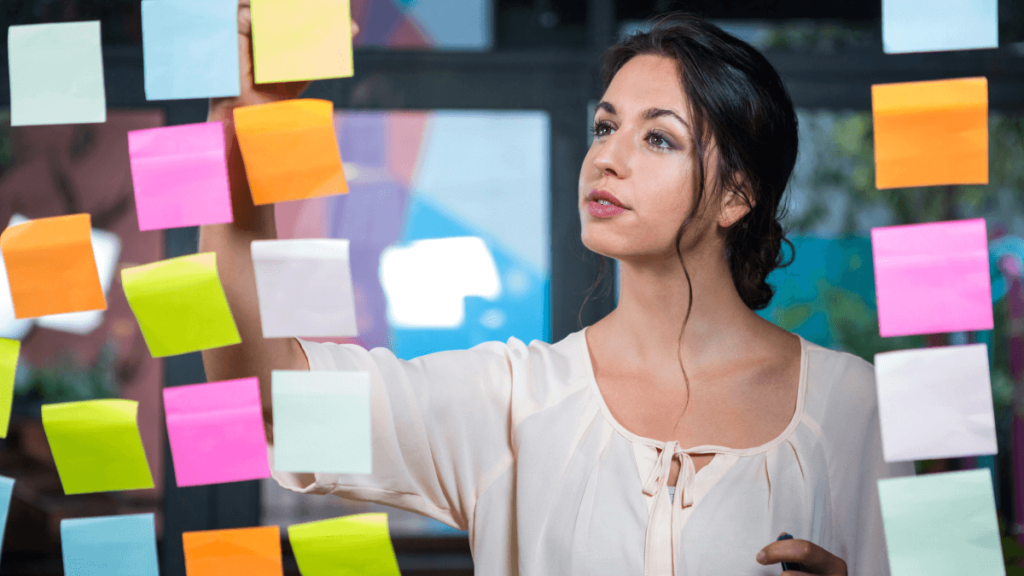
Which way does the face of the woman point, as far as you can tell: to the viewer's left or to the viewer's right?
to the viewer's left

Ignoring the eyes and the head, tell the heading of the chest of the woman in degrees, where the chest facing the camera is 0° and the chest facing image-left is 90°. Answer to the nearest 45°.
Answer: approximately 0°
